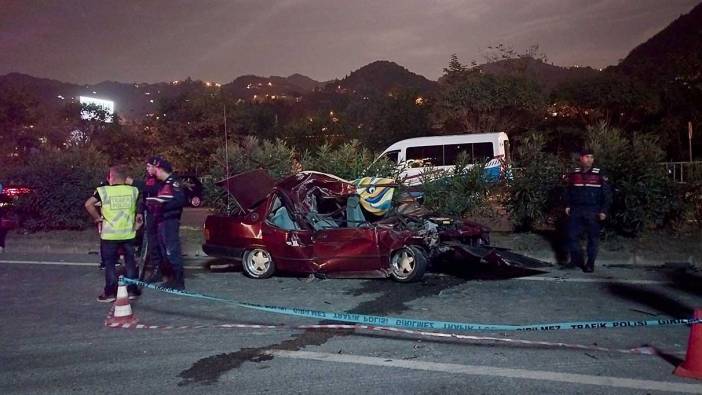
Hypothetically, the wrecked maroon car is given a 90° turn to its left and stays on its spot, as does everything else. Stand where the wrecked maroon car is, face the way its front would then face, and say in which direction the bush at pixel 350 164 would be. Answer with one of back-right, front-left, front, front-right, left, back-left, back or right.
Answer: front

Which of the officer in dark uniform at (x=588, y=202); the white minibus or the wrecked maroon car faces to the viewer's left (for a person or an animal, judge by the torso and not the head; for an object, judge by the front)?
the white minibus

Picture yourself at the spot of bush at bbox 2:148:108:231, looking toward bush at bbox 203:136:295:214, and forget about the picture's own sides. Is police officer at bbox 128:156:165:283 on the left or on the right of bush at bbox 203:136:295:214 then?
right

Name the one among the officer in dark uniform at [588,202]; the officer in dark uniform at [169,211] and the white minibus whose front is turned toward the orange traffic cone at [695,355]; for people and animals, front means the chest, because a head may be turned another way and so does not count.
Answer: the officer in dark uniform at [588,202]

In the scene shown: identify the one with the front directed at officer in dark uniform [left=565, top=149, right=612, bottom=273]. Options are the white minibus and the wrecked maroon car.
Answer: the wrecked maroon car

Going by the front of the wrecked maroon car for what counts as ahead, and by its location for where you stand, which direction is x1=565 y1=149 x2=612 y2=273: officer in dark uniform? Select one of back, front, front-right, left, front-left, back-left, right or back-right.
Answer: front

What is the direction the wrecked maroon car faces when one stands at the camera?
facing to the right of the viewer

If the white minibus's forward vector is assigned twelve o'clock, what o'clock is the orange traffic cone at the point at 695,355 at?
The orange traffic cone is roughly at 9 o'clock from the white minibus.

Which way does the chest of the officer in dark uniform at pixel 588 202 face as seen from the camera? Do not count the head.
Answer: toward the camera

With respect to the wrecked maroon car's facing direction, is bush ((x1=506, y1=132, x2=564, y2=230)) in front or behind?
in front

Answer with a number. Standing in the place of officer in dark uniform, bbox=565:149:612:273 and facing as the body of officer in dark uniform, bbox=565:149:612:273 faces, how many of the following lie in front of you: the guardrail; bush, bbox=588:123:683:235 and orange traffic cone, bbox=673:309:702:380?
1

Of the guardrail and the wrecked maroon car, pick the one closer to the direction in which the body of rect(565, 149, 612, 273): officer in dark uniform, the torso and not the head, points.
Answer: the wrecked maroon car

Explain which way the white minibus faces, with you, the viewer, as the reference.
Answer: facing to the left of the viewer
